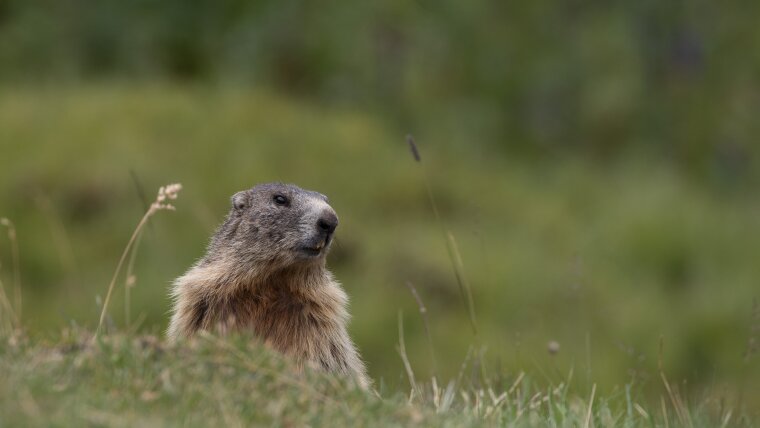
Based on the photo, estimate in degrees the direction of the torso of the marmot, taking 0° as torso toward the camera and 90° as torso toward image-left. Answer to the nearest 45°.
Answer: approximately 315°
